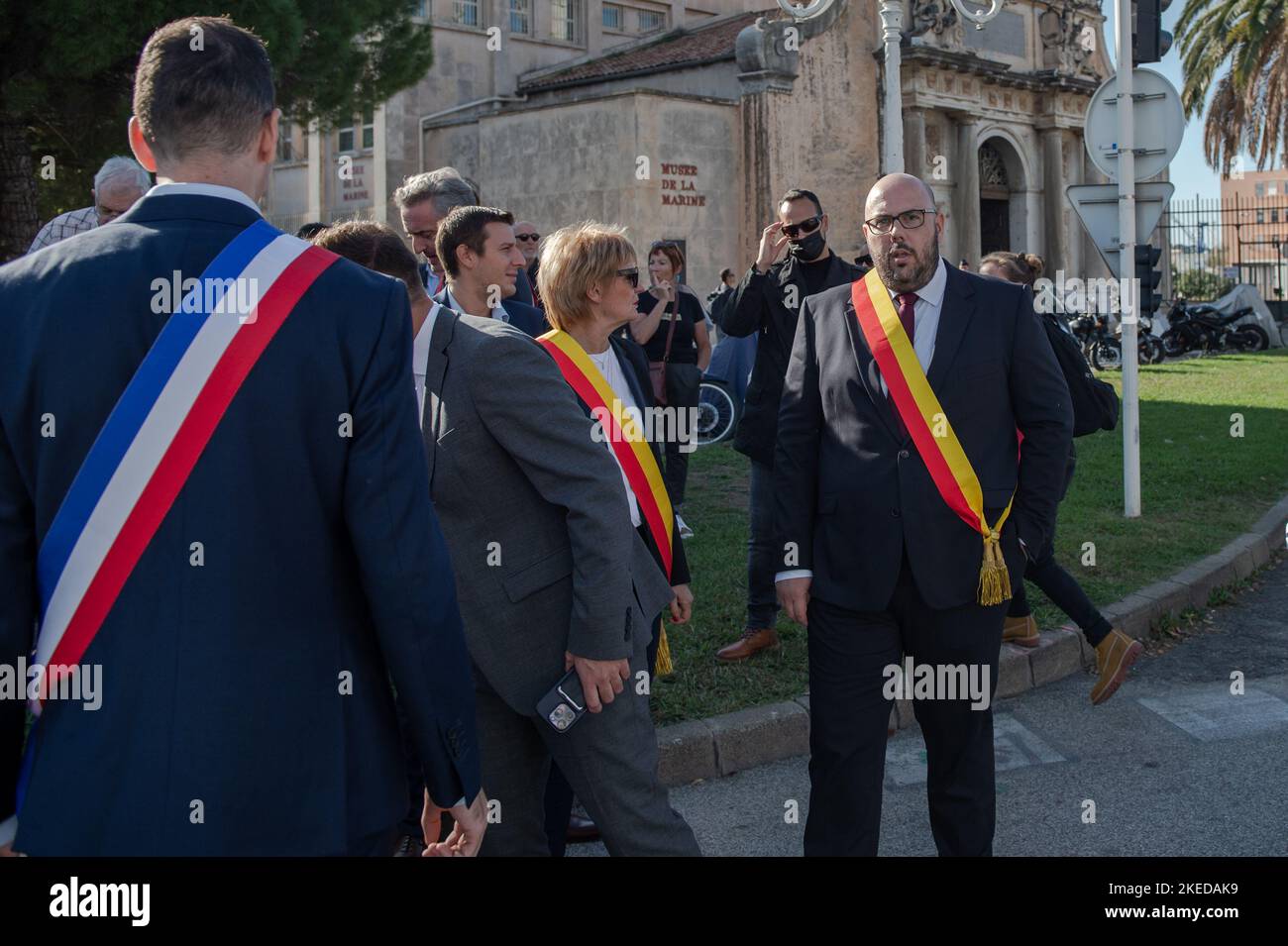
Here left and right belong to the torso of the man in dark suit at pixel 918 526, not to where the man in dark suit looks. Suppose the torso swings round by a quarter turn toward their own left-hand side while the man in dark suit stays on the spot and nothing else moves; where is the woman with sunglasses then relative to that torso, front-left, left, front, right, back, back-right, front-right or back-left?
back

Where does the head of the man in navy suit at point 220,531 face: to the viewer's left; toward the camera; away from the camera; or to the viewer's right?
away from the camera

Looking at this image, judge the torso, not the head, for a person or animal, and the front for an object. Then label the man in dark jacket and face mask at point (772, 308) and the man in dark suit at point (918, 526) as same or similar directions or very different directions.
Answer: same or similar directions

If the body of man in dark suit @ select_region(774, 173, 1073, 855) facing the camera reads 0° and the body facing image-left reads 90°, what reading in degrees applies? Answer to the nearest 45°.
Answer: approximately 0°

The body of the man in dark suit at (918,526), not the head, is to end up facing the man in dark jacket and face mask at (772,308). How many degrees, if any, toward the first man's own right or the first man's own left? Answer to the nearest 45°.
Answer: approximately 180°

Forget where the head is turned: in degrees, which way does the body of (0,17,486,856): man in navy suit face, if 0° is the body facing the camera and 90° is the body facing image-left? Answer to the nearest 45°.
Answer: approximately 180°

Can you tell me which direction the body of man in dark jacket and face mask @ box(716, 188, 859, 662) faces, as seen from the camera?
toward the camera
